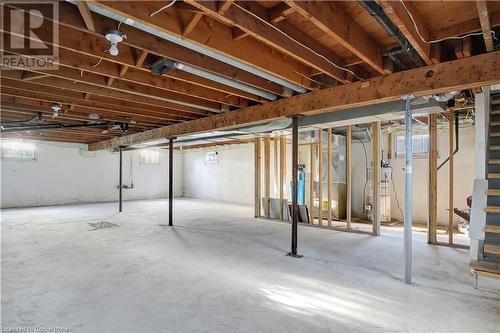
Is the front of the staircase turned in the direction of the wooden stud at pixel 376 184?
no

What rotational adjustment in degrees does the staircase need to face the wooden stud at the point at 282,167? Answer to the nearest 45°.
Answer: approximately 90° to its right

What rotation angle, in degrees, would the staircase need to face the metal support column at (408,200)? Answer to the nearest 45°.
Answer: approximately 45° to its right

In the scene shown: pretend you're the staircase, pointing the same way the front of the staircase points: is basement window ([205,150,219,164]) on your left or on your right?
on your right

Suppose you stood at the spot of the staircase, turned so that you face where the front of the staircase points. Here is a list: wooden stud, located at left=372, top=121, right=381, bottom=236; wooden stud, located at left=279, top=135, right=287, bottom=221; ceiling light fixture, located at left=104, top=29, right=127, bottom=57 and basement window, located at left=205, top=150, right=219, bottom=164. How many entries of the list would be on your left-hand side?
0

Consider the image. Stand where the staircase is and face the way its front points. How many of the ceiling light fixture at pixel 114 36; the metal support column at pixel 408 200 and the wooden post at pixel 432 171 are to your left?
0

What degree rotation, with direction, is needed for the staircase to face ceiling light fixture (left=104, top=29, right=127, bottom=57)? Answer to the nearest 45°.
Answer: approximately 45° to its right

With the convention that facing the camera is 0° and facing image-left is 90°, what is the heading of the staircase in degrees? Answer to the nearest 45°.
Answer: approximately 0°

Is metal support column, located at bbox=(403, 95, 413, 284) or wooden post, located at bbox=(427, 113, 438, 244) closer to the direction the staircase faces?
the metal support column

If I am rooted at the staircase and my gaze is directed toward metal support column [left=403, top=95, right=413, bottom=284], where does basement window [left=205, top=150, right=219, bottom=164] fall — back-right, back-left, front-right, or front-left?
front-right

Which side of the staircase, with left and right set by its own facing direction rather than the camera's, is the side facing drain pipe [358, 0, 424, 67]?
front

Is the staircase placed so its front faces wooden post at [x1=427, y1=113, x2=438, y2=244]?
no

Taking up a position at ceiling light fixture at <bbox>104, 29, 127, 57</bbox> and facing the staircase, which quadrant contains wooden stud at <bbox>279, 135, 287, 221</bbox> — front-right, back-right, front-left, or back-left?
front-left
